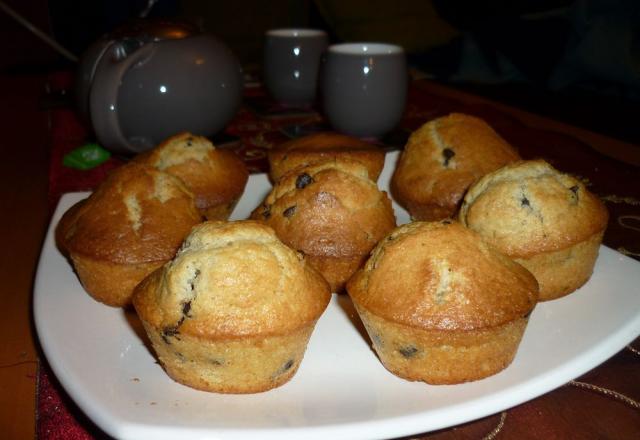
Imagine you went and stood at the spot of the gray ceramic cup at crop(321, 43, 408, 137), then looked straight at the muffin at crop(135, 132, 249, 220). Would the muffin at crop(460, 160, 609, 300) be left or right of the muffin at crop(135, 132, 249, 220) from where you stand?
left

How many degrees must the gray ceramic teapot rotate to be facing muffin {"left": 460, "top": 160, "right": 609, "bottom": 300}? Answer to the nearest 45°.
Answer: approximately 90° to its right

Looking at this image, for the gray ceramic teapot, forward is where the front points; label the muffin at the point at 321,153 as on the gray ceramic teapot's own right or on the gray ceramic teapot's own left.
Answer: on the gray ceramic teapot's own right

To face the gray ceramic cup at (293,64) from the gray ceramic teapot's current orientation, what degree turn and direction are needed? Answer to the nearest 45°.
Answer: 0° — it already faces it

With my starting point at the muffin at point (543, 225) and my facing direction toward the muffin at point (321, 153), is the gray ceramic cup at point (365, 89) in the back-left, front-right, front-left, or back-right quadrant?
front-right

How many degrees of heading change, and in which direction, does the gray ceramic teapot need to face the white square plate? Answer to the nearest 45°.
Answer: approximately 135° to its right

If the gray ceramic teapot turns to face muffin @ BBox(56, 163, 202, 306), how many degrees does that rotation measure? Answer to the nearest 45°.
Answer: approximately 135° to its right

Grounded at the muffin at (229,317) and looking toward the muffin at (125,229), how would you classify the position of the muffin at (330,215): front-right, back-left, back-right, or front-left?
front-right

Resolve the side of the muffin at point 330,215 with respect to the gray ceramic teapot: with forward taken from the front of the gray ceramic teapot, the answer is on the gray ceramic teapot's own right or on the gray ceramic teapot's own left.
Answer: on the gray ceramic teapot's own right

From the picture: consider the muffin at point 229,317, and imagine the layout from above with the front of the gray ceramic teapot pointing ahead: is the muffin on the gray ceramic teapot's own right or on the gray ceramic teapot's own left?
on the gray ceramic teapot's own right

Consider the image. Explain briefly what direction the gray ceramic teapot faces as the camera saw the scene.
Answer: facing away from the viewer and to the right of the viewer

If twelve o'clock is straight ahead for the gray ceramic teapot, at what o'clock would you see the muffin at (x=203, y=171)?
The muffin is roughly at 4 o'clock from the gray ceramic teapot.
